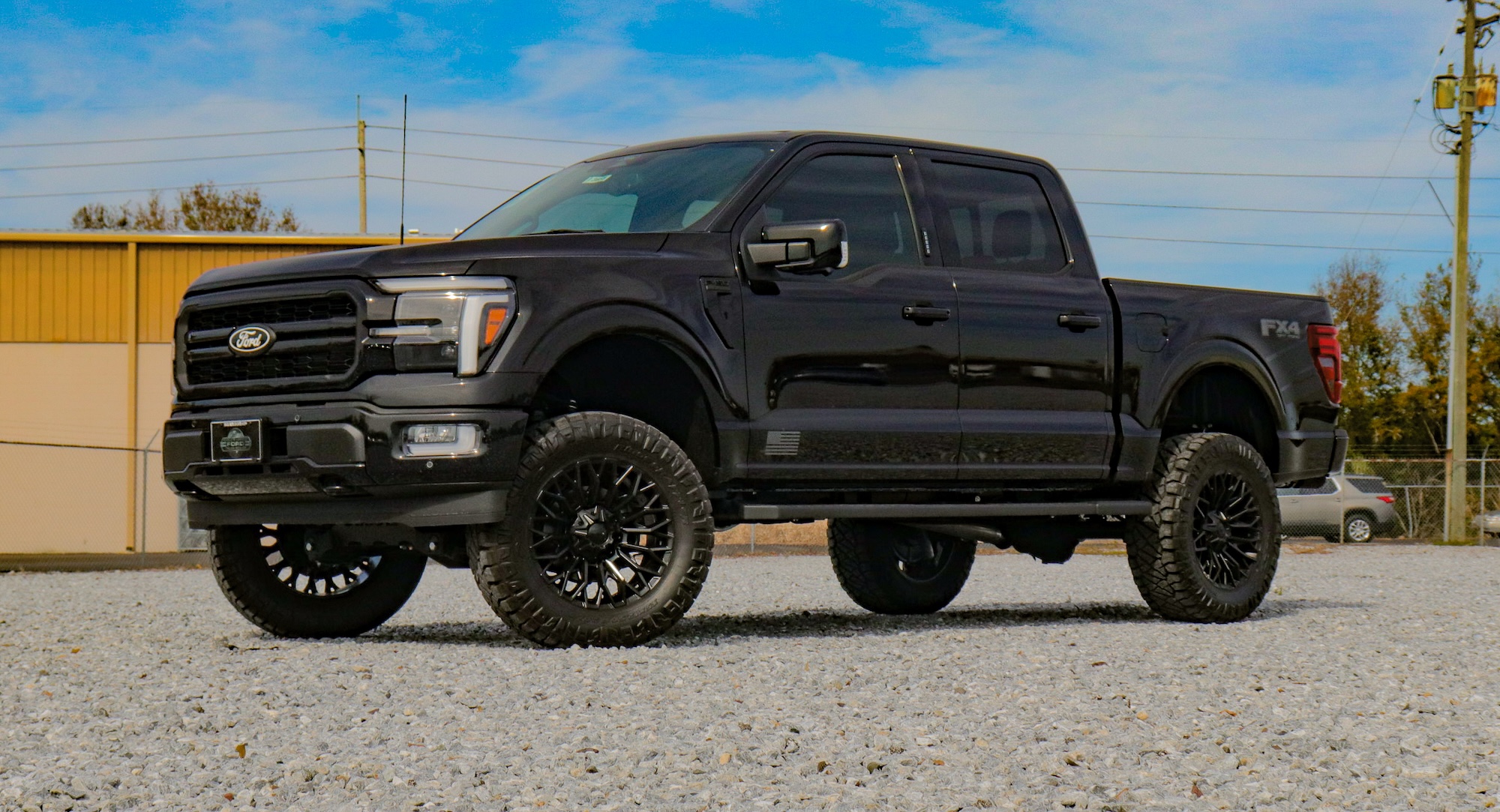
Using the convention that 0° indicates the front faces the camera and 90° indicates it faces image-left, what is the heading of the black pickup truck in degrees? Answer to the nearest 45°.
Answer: approximately 45°

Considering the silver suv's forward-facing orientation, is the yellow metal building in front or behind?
in front

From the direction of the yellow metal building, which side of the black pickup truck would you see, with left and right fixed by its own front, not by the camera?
right

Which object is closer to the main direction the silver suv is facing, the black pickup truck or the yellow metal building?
the yellow metal building

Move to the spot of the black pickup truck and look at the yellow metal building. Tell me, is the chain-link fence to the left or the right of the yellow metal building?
right

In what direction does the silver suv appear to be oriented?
to the viewer's left
